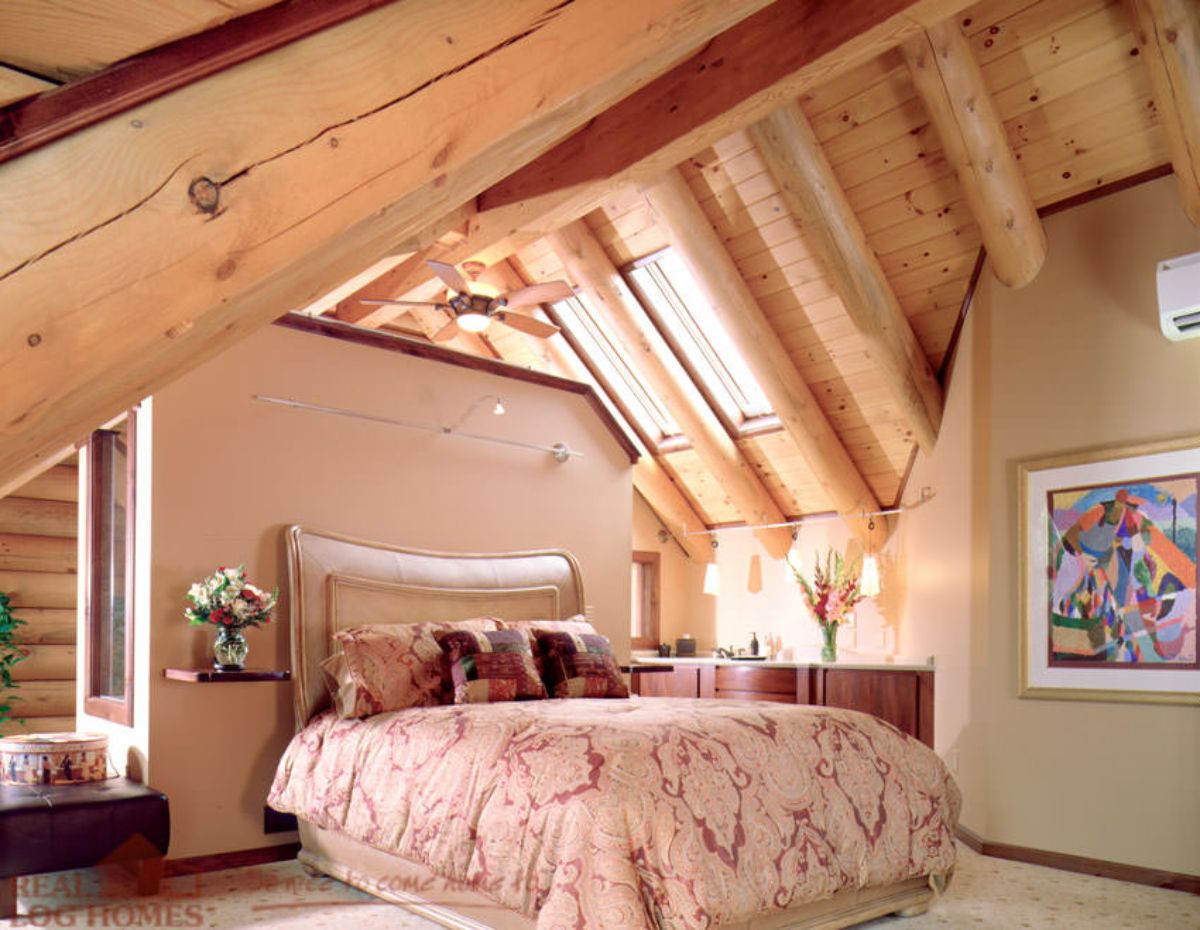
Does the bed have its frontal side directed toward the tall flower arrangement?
no

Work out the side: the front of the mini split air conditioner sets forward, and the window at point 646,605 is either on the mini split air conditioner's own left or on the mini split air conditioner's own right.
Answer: on the mini split air conditioner's own right

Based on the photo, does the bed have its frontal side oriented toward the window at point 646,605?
no

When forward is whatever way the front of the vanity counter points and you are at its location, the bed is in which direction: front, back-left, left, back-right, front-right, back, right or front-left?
front

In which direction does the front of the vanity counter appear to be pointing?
toward the camera

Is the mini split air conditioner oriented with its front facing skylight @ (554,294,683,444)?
no

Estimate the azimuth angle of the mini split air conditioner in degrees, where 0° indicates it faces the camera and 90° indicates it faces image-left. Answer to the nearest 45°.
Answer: approximately 45°

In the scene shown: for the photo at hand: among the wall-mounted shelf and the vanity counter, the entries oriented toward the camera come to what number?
2

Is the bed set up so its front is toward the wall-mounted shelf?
no

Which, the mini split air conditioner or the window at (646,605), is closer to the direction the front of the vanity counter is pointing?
the mini split air conditioner

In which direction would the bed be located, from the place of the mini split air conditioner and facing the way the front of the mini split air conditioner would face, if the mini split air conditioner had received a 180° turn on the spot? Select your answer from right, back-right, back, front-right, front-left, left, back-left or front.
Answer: back

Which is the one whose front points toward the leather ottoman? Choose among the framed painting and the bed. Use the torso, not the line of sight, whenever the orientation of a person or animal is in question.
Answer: the framed painting

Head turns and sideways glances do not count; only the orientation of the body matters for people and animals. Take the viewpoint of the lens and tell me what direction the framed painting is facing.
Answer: facing the viewer and to the left of the viewer

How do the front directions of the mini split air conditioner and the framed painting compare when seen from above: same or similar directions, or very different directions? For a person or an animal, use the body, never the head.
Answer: same or similar directions

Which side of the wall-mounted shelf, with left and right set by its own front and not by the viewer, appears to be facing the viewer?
front
